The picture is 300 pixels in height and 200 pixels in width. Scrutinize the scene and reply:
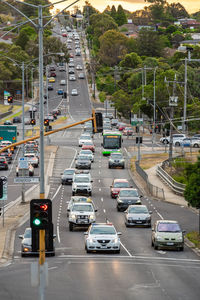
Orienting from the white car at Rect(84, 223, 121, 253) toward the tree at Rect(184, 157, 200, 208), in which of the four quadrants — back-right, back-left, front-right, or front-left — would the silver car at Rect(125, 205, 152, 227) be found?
front-left

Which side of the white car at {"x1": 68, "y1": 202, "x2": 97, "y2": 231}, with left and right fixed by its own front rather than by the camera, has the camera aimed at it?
front

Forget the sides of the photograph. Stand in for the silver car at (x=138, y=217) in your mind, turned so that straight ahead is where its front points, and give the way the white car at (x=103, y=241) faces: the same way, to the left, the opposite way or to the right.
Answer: the same way

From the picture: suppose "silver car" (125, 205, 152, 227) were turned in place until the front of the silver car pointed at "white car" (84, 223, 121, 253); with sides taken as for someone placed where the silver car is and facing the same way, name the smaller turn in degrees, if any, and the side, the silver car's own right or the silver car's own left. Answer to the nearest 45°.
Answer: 0° — it already faces it

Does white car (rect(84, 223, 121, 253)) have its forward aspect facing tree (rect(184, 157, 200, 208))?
no

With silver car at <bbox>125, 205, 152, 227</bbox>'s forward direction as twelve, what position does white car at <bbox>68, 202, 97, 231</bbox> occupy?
The white car is roughly at 2 o'clock from the silver car.

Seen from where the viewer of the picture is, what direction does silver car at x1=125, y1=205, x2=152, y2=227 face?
facing the viewer

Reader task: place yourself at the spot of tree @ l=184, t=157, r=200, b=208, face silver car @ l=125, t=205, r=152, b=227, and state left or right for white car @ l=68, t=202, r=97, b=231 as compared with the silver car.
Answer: right

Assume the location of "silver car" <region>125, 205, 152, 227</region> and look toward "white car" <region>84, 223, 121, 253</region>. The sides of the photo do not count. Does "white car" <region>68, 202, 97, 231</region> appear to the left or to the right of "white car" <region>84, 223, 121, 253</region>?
right

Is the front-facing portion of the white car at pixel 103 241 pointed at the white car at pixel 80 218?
no

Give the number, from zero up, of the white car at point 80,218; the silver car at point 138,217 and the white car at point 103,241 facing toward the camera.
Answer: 3

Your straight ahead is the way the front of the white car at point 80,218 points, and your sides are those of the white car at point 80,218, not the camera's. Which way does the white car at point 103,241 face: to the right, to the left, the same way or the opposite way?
the same way

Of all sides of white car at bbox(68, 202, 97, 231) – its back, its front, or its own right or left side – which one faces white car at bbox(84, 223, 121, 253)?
front

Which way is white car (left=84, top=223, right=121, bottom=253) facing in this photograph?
toward the camera
